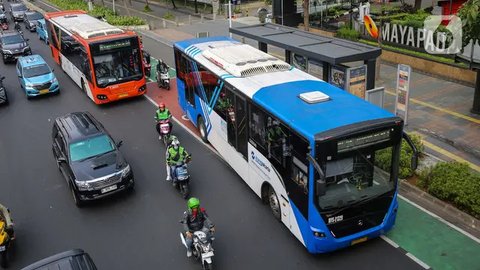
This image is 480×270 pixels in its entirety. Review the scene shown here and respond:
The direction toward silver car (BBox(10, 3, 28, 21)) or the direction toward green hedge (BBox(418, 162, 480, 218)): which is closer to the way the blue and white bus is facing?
the green hedge

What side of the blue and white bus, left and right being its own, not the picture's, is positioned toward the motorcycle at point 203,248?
right

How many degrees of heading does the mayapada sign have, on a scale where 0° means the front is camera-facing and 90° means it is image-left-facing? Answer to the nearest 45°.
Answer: approximately 45°

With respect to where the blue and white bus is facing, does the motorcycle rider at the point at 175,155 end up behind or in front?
behind

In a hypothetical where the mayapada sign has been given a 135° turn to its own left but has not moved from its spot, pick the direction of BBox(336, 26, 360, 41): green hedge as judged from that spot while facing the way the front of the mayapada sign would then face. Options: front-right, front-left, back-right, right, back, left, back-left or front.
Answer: back-left

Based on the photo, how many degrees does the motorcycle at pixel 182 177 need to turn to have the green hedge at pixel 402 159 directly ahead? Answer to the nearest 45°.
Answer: approximately 45° to its left

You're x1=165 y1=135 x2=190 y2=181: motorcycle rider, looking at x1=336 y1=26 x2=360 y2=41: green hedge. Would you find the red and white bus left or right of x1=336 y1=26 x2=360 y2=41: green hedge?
left

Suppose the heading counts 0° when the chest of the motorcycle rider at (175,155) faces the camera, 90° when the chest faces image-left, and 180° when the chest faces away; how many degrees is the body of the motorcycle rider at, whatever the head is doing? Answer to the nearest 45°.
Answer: approximately 315°

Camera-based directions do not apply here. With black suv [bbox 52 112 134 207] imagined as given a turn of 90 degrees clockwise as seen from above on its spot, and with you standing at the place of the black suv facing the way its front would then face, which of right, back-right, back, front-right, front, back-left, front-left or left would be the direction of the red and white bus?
back-right

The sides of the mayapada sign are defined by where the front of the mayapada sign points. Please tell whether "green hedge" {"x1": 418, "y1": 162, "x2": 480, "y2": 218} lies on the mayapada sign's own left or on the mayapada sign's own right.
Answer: on the mayapada sign's own left

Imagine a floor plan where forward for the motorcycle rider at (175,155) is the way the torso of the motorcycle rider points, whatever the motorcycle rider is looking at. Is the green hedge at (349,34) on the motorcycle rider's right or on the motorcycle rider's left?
on the motorcycle rider's left
